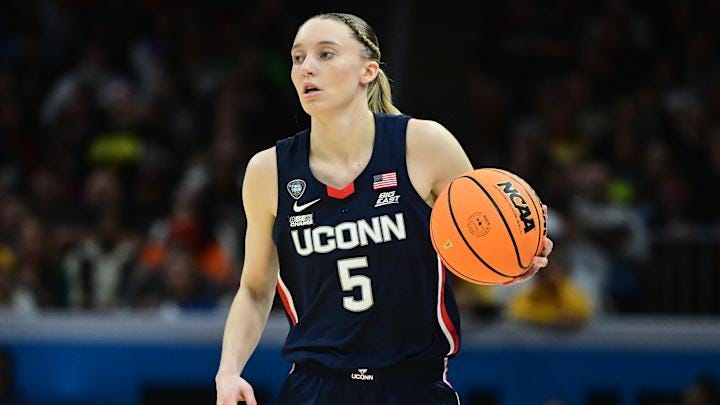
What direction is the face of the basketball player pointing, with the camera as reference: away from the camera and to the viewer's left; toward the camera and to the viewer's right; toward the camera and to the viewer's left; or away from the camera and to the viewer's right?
toward the camera and to the viewer's left

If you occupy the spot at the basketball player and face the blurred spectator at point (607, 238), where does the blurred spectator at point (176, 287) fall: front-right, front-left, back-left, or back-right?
front-left

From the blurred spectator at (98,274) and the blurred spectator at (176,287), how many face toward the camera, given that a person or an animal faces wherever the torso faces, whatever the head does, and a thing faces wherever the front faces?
2

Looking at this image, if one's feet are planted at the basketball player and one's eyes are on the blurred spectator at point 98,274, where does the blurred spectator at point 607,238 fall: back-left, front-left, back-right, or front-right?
front-right

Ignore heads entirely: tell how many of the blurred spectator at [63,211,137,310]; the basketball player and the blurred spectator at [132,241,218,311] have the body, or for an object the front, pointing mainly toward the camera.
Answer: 3

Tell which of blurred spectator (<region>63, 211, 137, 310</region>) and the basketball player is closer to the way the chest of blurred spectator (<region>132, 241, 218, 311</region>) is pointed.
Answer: the basketball player

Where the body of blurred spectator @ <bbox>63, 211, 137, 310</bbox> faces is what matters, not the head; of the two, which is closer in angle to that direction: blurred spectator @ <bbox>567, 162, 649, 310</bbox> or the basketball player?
the basketball player

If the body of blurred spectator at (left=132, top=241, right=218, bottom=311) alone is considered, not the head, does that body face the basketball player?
yes

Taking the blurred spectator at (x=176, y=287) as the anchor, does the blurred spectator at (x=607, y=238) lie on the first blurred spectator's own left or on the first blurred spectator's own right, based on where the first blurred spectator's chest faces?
on the first blurred spectator's own left

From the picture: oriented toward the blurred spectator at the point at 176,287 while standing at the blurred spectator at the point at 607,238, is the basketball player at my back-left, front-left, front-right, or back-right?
front-left

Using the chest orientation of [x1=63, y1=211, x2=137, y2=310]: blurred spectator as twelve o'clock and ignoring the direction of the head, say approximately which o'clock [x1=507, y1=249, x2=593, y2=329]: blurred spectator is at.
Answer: [x1=507, y1=249, x2=593, y2=329]: blurred spectator is roughly at 10 o'clock from [x1=63, y1=211, x2=137, y2=310]: blurred spectator.

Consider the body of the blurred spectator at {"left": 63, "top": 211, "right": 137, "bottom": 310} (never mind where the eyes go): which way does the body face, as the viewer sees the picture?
toward the camera

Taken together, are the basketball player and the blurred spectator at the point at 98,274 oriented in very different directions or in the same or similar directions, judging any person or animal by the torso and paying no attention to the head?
same or similar directions

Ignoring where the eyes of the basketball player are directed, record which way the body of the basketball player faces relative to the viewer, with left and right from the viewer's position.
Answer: facing the viewer
